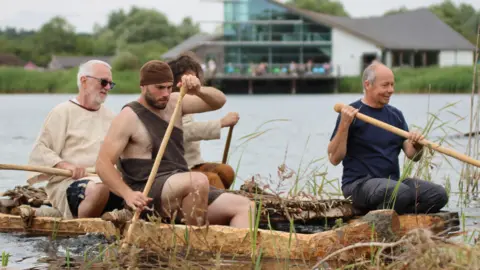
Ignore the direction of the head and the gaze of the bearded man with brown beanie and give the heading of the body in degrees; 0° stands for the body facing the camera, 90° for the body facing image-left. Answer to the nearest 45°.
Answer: approximately 315°

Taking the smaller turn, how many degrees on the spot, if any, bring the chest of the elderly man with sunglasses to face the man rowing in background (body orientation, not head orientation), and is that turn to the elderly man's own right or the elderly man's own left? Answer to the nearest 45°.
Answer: approximately 45° to the elderly man's own left

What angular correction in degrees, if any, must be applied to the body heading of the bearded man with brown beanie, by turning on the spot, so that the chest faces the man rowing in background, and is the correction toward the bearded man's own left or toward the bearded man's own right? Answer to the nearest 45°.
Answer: approximately 135° to the bearded man's own left

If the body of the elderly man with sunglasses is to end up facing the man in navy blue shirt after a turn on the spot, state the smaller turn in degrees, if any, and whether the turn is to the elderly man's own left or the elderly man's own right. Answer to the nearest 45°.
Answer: approximately 45° to the elderly man's own left

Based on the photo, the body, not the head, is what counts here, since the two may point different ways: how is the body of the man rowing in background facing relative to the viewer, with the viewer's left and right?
facing to the right of the viewer

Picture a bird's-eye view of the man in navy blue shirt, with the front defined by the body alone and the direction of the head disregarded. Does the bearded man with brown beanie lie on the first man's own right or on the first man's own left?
on the first man's own right
